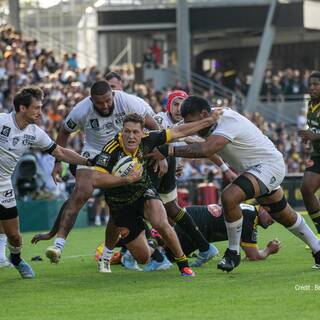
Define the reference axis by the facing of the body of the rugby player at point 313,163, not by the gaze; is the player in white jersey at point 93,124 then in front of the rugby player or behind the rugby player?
in front

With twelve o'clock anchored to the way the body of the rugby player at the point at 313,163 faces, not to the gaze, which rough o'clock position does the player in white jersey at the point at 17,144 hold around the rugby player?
The player in white jersey is roughly at 12 o'clock from the rugby player.

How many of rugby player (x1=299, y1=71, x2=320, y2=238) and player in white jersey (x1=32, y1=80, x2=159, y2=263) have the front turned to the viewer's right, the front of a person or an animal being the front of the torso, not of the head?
0

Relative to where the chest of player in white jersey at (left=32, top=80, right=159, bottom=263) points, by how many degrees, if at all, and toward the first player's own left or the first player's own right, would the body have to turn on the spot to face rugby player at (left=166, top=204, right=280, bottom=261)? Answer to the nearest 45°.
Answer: approximately 90° to the first player's own left

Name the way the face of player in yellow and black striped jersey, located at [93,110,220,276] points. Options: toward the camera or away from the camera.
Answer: toward the camera

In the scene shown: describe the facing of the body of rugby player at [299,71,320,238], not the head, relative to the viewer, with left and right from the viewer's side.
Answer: facing the viewer and to the left of the viewer

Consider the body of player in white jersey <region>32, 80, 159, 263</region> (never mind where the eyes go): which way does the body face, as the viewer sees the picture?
toward the camera

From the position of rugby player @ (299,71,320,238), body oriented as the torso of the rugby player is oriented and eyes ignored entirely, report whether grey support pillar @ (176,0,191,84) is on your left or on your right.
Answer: on your right

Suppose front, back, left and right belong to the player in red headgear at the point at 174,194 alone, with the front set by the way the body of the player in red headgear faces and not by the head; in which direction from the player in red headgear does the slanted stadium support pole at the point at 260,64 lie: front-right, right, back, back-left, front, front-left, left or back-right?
back-left

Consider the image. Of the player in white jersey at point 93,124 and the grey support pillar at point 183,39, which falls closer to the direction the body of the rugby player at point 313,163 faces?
the player in white jersey
